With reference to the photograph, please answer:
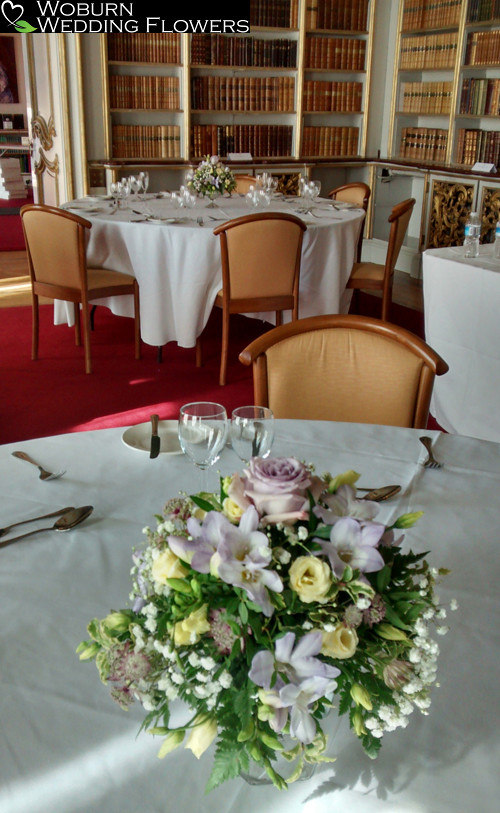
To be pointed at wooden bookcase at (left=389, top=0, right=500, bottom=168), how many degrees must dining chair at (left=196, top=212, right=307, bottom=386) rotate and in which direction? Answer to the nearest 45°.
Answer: approximately 90° to its right

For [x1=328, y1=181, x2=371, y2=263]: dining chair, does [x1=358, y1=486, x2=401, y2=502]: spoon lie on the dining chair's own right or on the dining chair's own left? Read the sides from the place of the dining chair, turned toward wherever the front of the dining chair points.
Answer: on the dining chair's own left

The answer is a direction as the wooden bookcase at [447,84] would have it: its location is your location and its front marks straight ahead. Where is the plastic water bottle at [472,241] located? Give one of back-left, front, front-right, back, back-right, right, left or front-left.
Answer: front-left

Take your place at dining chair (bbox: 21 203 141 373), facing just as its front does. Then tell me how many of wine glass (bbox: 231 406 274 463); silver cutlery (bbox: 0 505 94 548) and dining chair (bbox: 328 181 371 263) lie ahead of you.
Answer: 1

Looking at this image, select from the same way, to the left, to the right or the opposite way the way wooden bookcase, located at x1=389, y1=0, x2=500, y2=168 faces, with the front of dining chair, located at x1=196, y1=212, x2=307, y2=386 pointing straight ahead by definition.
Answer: to the left

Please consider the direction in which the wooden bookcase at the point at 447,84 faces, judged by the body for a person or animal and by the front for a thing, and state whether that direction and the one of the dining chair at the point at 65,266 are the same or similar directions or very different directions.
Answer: very different directions

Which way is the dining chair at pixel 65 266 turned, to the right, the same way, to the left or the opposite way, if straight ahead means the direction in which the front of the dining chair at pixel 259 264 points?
to the right

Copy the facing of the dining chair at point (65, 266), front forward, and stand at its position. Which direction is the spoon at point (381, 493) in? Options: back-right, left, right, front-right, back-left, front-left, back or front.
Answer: back-right

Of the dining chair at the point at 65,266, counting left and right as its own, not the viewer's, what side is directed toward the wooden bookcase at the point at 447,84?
front

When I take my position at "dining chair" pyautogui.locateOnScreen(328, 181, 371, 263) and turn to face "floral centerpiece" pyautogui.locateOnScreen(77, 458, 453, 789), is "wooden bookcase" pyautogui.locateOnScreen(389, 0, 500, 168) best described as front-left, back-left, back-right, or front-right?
back-left

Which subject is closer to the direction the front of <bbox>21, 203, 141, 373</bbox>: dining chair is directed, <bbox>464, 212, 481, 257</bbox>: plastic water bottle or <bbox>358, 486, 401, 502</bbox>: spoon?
the plastic water bottle

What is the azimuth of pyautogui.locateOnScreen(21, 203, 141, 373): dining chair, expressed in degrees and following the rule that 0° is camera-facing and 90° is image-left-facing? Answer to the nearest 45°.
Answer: approximately 225°

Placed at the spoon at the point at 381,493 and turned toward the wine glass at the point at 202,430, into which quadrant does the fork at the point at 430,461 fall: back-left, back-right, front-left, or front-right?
back-right

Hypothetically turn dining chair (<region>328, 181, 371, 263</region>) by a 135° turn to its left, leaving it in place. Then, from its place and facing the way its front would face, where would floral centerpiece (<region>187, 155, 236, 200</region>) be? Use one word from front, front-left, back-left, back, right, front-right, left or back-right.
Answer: back-right

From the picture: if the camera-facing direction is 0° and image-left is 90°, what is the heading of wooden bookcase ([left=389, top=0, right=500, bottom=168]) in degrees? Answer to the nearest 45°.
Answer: approximately 45°

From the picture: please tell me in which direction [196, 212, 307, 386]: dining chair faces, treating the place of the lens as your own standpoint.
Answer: facing away from the viewer and to the left of the viewer

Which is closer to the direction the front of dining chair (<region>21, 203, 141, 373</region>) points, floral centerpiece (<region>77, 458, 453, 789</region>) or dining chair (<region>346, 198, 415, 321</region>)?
the dining chair

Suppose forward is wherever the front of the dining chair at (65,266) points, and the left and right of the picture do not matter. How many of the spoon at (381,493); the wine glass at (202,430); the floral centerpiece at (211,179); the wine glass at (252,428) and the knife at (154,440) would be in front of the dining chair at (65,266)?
1

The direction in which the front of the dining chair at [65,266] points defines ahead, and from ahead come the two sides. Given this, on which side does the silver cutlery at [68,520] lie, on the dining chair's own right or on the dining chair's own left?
on the dining chair's own right

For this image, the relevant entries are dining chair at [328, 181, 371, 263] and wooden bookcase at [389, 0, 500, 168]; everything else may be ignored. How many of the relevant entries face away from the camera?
0

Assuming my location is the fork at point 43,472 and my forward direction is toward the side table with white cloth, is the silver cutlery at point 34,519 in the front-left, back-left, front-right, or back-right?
back-right

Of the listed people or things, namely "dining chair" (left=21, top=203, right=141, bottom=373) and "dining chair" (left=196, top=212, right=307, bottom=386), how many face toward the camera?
0
